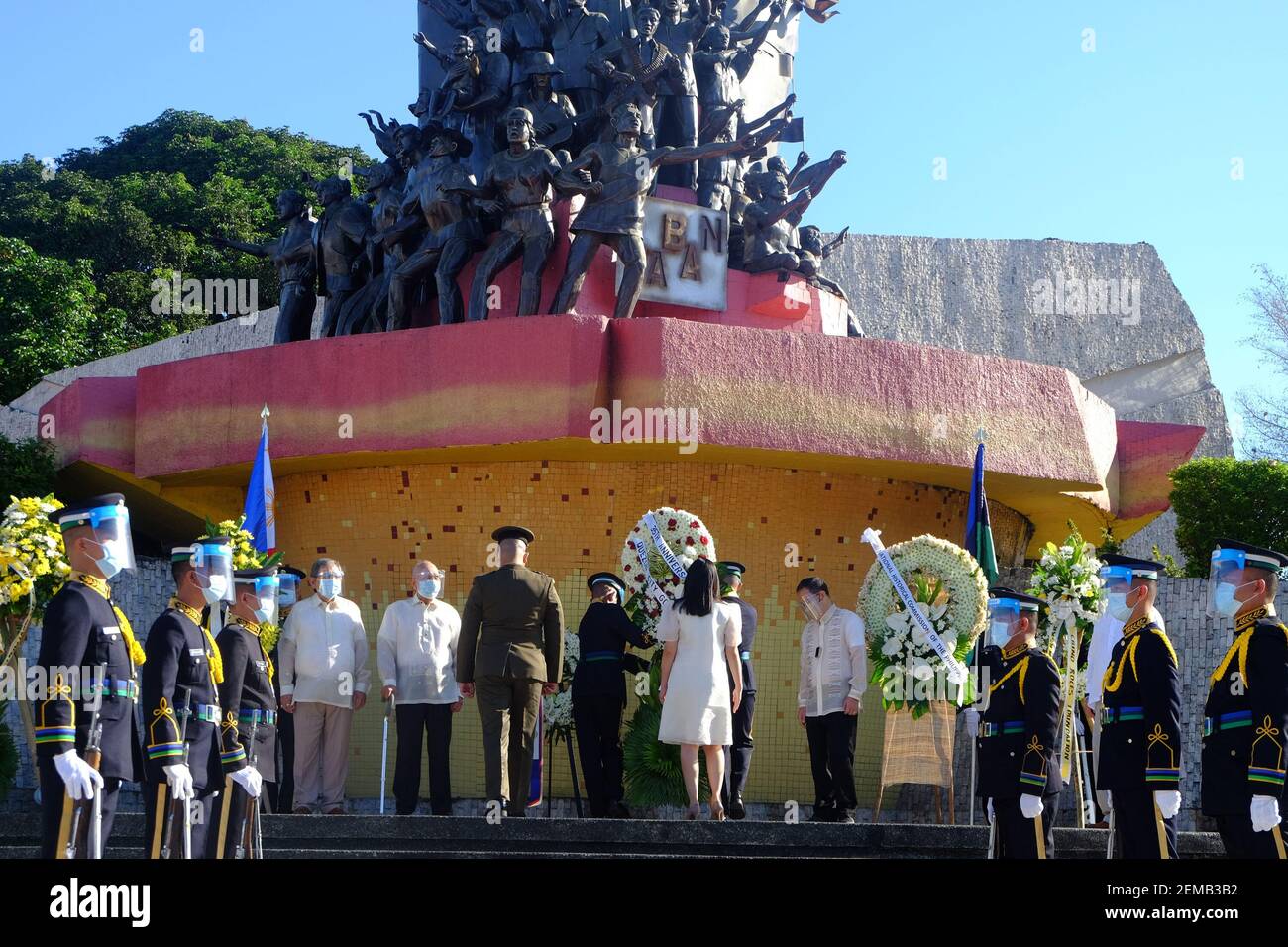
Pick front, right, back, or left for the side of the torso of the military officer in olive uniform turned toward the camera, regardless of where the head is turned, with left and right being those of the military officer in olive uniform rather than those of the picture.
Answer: back

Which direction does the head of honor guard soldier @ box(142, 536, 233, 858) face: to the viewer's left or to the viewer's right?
to the viewer's right

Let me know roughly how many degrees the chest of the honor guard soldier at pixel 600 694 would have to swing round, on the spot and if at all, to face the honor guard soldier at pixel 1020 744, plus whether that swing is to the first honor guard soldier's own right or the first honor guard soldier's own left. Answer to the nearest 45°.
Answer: approximately 90° to the first honor guard soldier's own right

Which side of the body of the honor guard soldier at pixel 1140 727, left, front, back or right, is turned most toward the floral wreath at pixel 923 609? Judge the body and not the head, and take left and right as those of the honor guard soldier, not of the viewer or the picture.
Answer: right

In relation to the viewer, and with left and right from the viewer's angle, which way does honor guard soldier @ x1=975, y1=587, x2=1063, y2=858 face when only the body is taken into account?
facing to the left of the viewer

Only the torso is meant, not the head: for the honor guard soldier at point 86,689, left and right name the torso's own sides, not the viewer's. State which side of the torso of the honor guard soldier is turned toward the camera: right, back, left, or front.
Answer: right

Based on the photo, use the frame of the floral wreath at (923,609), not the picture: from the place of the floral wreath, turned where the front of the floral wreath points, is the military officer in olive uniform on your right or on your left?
on your right

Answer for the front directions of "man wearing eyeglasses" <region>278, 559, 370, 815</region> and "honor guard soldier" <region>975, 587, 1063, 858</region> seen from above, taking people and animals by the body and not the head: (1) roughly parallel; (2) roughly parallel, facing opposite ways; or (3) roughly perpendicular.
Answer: roughly perpendicular

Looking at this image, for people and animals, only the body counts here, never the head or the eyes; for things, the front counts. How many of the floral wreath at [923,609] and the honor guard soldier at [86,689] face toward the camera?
1

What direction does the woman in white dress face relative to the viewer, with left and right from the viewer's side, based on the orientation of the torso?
facing away from the viewer

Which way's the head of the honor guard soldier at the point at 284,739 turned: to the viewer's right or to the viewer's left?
to the viewer's right

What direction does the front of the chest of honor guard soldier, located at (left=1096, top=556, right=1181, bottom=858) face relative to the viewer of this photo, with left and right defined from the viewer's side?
facing to the left of the viewer

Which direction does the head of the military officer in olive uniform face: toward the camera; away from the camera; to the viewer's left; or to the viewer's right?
away from the camera

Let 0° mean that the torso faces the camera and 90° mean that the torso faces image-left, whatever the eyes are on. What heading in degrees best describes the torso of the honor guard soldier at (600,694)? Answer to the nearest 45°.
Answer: approximately 225°

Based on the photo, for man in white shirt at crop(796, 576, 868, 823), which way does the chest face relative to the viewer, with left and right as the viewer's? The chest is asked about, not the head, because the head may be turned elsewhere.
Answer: facing the viewer and to the left of the viewer

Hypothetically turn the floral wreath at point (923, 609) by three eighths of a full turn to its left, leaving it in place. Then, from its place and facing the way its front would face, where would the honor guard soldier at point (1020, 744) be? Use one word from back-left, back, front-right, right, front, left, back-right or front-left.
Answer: back-right

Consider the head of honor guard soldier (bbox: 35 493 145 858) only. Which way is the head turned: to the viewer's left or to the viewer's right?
to the viewer's right
